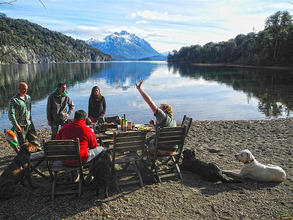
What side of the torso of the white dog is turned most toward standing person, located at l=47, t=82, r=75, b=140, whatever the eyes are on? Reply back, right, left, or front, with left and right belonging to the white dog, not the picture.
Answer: front

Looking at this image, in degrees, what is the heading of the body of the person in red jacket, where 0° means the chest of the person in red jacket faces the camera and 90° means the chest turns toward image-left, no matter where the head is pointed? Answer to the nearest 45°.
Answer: approximately 225°

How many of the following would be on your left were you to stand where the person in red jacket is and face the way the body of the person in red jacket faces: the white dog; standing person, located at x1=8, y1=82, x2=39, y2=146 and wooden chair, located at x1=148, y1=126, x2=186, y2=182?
1

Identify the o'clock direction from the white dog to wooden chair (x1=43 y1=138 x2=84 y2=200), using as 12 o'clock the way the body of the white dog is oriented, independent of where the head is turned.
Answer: The wooden chair is roughly at 11 o'clock from the white dog.

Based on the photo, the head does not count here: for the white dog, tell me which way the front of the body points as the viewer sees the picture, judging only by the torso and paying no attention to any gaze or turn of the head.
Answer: to the viewer's left

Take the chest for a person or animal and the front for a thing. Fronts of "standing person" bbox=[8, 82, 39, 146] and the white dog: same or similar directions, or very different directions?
very different directions

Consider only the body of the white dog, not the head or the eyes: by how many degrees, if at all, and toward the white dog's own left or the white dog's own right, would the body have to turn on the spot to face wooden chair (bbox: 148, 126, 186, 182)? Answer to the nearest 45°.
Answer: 0° — it already faces it

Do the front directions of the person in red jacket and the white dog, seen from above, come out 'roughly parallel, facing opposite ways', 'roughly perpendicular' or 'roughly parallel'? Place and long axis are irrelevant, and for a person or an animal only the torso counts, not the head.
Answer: roughly perpendicular

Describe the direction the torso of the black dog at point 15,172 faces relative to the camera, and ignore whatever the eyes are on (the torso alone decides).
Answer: to the viewer's right

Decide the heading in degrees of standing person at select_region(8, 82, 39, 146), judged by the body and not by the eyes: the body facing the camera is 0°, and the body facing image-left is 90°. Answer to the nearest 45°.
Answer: approximately 315°

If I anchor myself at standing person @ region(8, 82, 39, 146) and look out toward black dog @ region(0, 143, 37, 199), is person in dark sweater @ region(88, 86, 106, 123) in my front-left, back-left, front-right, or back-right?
back-left

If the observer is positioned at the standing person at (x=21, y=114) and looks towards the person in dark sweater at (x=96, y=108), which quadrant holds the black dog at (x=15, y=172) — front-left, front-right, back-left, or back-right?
back-right
